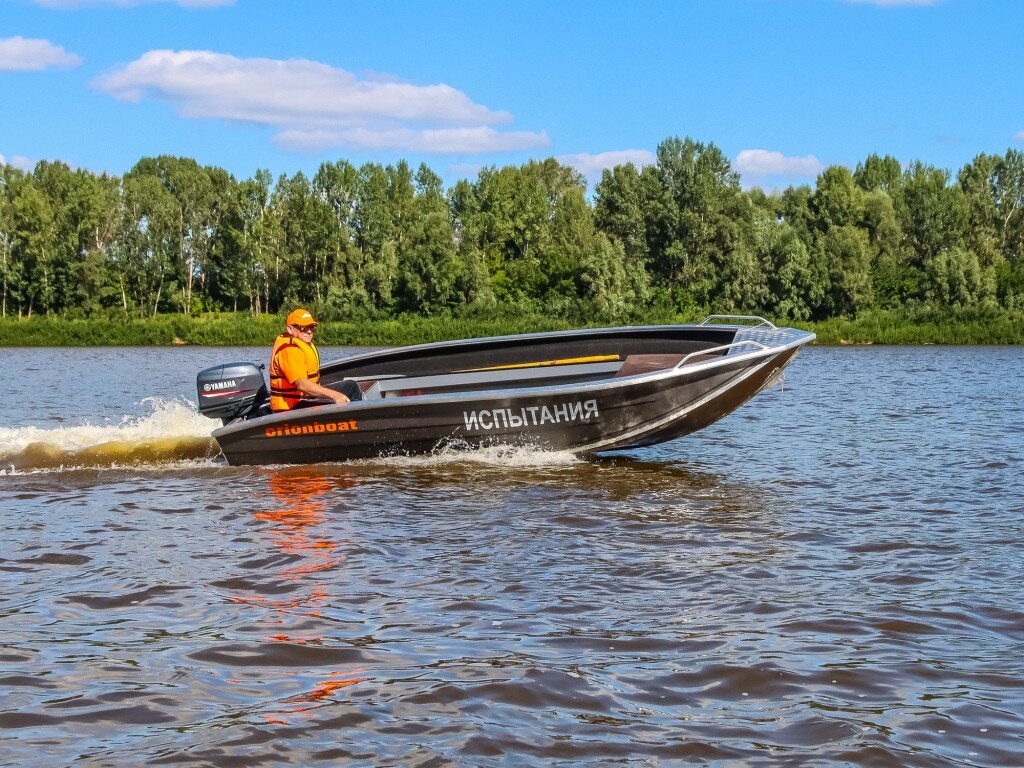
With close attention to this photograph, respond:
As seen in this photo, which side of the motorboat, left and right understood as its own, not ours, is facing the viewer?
right

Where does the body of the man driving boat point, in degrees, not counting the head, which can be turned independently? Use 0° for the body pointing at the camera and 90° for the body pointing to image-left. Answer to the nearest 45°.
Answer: approximately 270°
